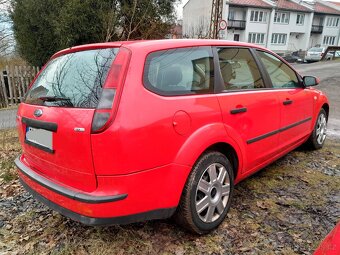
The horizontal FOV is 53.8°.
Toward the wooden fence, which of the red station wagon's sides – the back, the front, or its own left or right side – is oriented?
left

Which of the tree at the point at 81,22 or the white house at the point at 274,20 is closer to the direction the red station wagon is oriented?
the white house

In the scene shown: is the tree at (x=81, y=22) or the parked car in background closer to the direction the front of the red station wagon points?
the parked car in background

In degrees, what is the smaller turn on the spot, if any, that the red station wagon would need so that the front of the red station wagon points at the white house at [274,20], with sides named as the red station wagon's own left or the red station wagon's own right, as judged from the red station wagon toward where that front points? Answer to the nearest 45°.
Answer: approximately 45° to the red station wagon's own left

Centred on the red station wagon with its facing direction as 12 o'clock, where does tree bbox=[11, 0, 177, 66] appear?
The tree is roughly at 10 o'clock from the red station wagon.

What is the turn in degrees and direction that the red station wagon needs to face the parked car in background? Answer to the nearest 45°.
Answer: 0° — it already faces it

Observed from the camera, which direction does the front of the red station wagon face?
facing away from the viewer and to the right of the viewer
